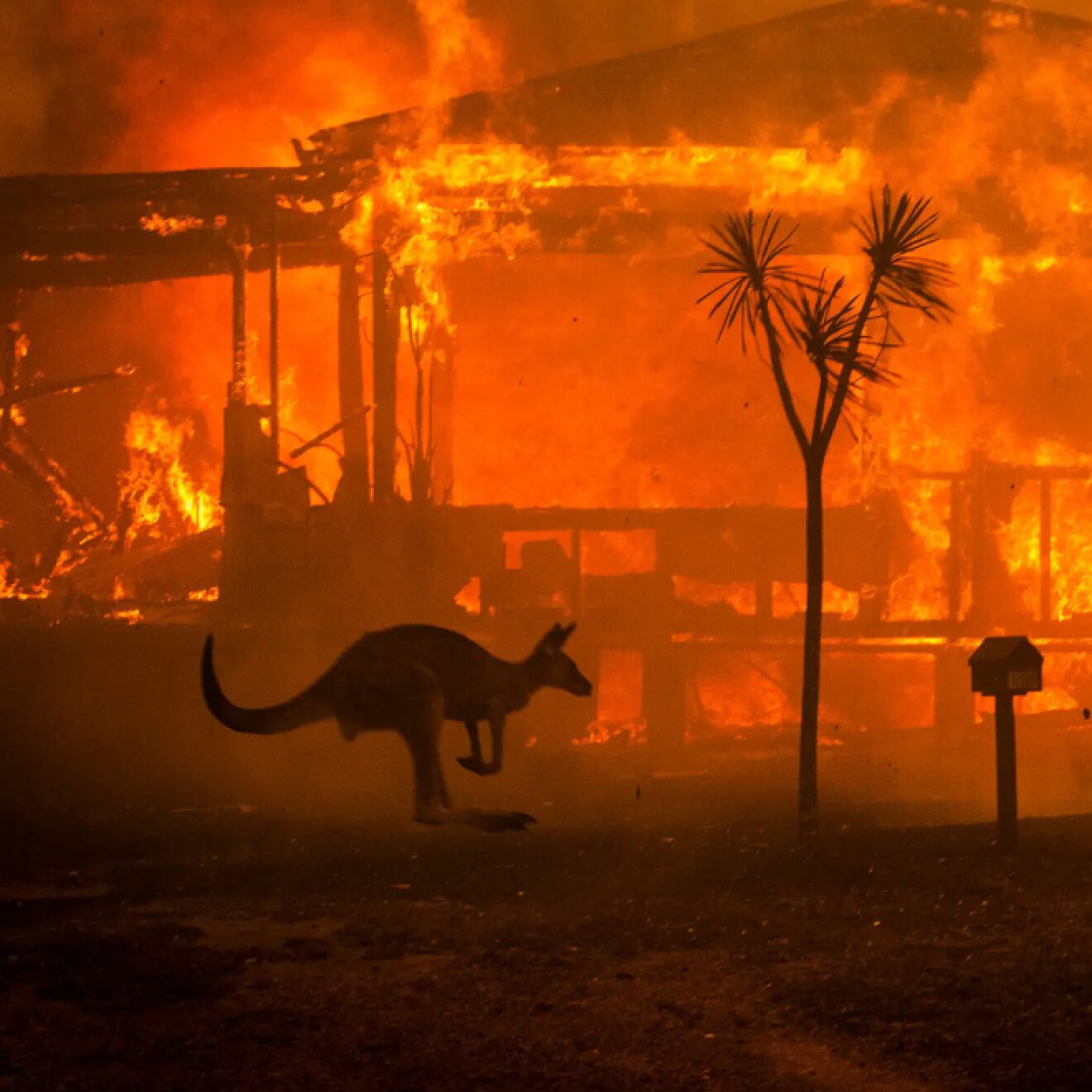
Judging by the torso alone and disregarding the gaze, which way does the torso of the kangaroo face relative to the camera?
to the viewer's right

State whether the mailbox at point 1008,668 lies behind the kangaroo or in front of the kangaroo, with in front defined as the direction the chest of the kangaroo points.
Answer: in front

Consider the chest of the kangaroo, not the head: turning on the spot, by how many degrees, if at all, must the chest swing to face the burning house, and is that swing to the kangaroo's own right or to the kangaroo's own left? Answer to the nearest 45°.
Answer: approximately 90° to the kangaroo's own left

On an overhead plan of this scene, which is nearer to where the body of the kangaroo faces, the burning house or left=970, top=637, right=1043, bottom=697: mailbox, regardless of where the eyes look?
the mailbox
